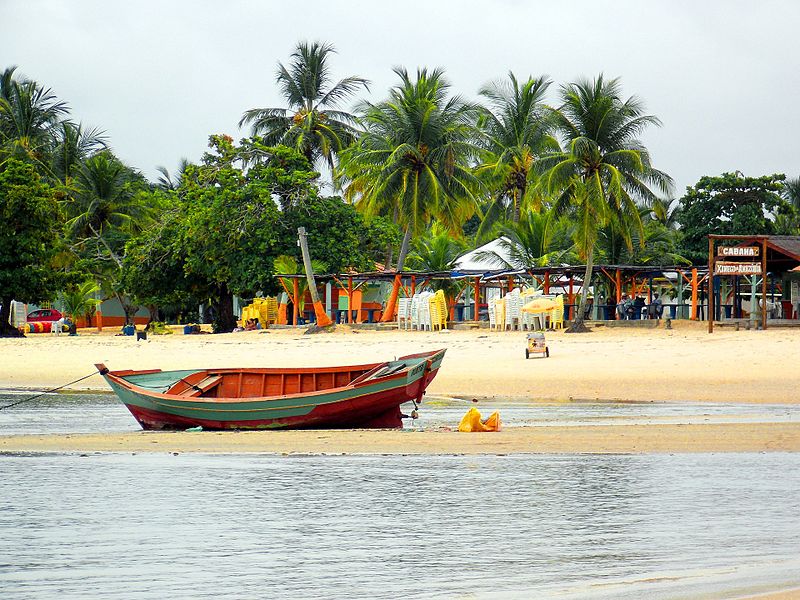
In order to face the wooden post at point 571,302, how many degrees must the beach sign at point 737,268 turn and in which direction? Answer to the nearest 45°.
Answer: approximately 135° to its right

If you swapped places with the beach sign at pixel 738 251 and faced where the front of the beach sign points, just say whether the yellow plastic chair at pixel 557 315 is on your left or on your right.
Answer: on your right

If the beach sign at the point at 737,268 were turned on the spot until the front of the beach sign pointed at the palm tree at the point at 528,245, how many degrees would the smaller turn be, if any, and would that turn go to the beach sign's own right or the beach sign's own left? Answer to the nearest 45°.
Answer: approximately 135° to the beach sign's own right

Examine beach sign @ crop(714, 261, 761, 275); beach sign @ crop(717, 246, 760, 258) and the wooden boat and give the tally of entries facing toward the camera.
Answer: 2

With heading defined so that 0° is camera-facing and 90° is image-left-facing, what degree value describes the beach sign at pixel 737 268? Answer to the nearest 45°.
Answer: approximately 0°
